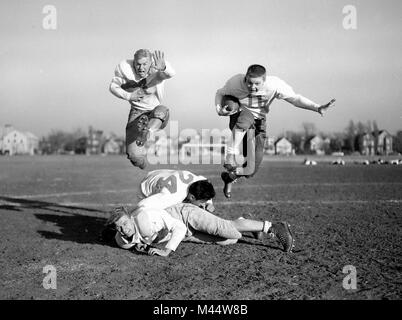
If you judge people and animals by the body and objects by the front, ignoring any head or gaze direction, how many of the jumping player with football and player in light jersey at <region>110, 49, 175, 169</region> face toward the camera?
2

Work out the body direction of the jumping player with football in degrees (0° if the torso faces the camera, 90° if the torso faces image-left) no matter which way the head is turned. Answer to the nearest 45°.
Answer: approximately 0°

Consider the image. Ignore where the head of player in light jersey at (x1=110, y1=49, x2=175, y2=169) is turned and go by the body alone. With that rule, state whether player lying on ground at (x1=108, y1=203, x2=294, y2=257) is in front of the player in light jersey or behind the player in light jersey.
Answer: in front

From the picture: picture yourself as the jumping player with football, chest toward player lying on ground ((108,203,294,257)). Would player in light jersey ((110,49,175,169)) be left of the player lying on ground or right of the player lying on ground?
right

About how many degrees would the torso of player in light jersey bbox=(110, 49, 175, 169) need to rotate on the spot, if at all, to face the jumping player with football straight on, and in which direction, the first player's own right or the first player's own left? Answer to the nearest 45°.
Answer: approximately 90° to the first player's own left

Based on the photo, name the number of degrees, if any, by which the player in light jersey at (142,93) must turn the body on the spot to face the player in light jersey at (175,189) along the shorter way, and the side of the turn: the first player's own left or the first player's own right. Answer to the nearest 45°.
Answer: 0° — they already face them

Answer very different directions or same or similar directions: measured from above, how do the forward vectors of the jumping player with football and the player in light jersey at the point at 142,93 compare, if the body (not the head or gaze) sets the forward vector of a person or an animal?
same or similar directions

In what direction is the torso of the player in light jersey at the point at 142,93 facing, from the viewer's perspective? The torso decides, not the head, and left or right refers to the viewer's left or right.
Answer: facing the viewer

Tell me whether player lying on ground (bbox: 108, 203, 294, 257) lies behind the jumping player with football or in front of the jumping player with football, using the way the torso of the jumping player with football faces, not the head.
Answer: in front
